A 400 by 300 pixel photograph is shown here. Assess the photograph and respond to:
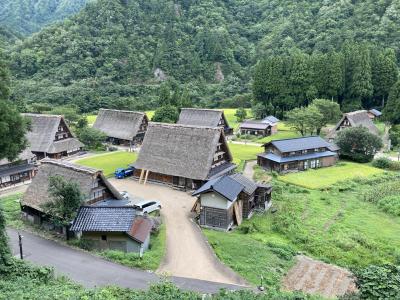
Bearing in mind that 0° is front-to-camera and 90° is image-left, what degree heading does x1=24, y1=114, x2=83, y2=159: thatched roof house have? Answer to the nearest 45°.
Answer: approximately 315°

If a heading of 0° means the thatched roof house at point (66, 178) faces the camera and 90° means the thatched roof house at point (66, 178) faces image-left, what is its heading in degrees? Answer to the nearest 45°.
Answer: approximately 315°

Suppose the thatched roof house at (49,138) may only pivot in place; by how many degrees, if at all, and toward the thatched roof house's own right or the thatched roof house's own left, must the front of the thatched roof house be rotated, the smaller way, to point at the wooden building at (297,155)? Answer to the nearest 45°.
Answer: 0° — it already faces it

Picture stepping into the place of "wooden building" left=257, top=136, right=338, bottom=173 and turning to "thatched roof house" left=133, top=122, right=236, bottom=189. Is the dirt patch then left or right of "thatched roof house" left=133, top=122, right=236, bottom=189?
left
